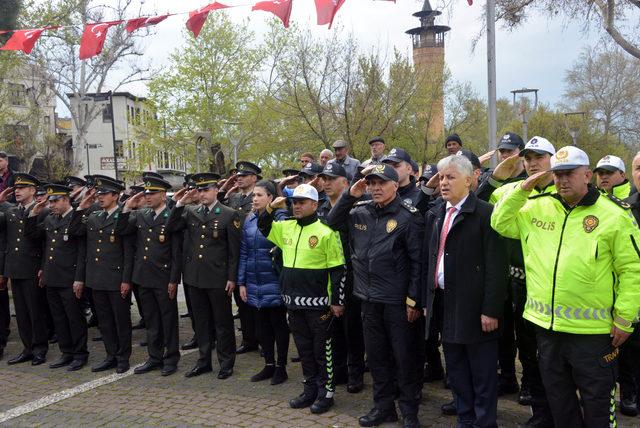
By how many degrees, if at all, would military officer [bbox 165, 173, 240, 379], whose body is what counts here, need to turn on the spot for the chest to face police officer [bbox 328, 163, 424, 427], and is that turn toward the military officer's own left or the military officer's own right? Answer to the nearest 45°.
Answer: approximately 90° to the military officer's own left

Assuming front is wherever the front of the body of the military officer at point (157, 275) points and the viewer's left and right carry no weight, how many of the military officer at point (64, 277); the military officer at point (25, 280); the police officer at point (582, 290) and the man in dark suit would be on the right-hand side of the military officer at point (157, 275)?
2

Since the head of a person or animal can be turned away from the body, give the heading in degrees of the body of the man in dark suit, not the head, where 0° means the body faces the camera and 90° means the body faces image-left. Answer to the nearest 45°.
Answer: approximately 45°

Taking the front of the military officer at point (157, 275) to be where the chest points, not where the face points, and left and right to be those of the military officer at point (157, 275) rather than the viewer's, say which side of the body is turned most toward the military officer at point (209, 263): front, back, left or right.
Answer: left

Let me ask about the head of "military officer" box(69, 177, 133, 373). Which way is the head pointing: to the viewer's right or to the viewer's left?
to the viewer's left

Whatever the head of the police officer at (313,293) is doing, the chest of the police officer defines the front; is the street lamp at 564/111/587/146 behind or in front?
behind

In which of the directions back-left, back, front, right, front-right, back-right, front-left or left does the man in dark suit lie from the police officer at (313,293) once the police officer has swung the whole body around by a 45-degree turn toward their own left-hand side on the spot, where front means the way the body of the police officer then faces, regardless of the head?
front-left
